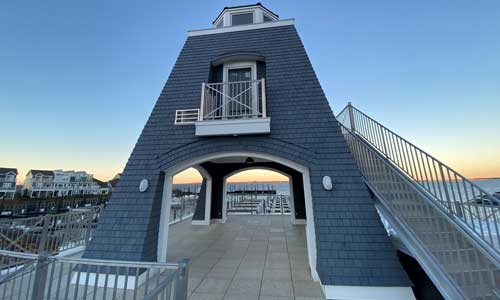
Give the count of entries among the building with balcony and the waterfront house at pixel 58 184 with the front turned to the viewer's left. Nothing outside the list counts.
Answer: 0

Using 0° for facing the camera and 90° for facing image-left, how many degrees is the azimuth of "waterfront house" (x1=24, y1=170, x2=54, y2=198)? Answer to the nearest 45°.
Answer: approximately 315°

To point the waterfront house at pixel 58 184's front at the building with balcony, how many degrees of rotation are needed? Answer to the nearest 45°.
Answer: approximately 45° to its right

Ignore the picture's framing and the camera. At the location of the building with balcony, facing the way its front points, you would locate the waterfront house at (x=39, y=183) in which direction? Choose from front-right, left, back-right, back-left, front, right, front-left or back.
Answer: back-right

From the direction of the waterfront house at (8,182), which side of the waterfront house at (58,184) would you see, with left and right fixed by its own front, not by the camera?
right

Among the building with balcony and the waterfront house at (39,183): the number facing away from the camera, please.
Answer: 0

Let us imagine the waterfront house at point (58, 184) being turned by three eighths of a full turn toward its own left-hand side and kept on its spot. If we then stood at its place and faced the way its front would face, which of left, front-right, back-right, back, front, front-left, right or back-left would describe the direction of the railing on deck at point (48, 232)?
back

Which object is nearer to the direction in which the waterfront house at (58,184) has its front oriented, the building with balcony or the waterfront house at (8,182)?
the building with balcony

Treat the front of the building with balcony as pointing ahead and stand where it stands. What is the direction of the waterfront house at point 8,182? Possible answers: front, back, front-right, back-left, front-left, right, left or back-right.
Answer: back-right

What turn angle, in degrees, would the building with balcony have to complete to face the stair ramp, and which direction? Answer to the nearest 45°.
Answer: approximately 45° to its left
